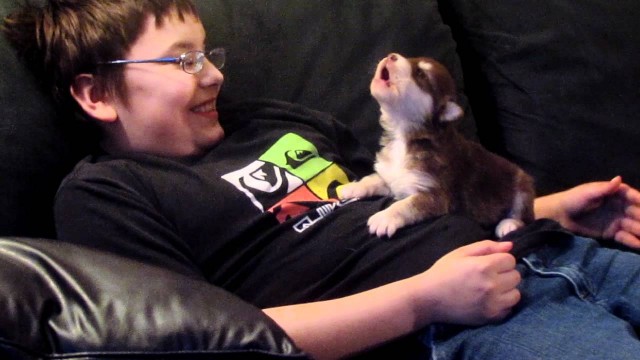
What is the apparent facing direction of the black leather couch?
toward the camera
